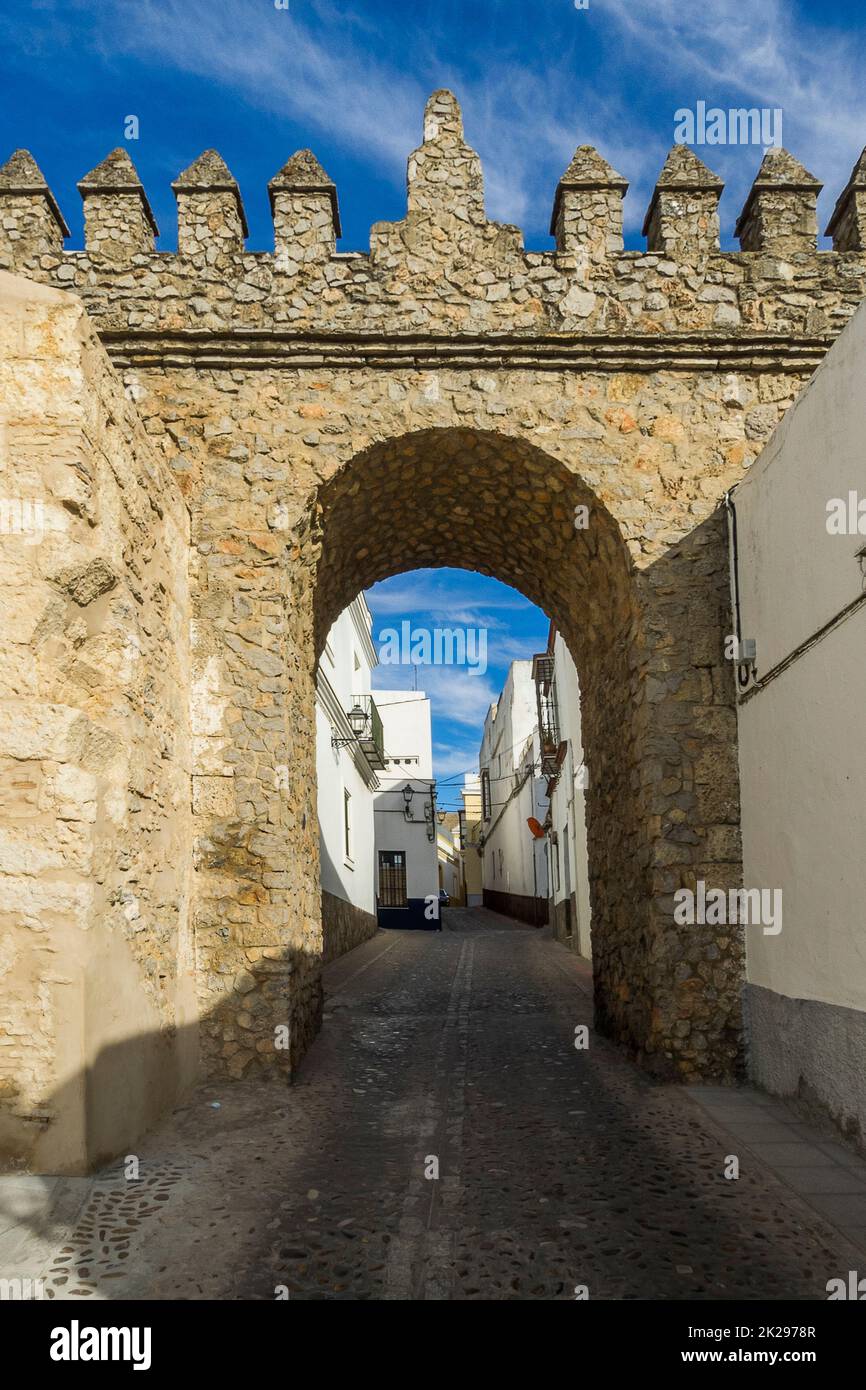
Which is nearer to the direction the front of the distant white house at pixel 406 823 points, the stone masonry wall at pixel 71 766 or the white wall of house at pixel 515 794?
the stone masonry wall

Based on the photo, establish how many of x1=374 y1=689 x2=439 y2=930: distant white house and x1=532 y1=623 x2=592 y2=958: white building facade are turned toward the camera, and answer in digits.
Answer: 1

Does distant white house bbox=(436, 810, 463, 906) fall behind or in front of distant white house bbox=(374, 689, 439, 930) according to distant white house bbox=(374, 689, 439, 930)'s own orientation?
behind

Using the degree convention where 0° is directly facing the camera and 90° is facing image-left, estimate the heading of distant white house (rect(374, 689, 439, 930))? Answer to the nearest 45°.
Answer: approximately 0°

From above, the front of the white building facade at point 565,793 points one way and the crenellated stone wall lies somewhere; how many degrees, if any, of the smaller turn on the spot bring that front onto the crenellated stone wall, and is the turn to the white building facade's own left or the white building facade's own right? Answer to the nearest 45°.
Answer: approximately 90° to the white building facade's own left

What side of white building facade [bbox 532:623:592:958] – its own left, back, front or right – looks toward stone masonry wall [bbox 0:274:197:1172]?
left

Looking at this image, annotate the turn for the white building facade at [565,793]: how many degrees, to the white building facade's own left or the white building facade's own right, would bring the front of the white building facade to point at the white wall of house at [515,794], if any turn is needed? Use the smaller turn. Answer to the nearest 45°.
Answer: approximately 90° to the white building facade's own right

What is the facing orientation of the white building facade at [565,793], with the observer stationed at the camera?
facing to the left of the viewer

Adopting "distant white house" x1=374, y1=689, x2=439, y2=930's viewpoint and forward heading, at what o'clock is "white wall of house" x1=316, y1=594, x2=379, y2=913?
The white wall of house is roughly at 12 o'clock from the distant white house.

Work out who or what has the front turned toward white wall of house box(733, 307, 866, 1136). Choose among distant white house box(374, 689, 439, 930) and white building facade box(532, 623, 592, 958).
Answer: the distant white house

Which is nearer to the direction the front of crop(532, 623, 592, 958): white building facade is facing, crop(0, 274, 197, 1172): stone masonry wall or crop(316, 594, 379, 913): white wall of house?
the white wall of house
